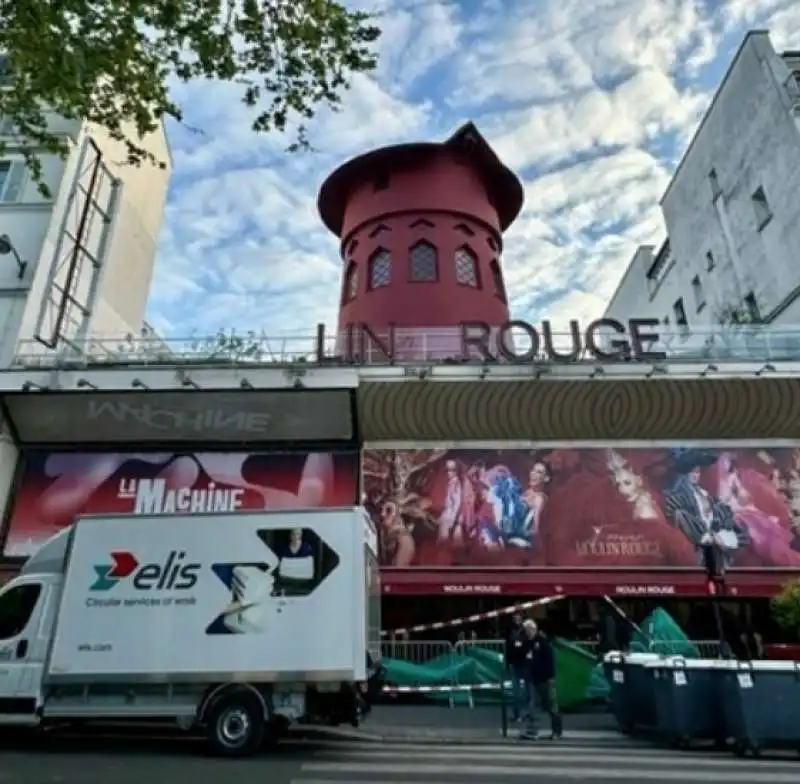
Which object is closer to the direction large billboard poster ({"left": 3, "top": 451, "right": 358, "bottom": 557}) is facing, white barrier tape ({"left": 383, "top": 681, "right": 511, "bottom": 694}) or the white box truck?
the white box truck

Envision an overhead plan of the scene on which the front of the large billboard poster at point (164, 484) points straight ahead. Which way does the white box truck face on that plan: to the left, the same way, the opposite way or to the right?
to the right

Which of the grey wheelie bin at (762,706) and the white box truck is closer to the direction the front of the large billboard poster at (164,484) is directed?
the white box truck

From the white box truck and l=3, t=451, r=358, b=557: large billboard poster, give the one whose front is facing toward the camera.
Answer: the large billboard poster

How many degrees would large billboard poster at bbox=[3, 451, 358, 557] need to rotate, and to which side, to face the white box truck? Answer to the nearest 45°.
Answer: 0° — it already faces it

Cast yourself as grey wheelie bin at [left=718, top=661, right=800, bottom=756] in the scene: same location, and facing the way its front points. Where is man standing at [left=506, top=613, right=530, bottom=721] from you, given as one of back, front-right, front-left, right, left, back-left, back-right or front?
right

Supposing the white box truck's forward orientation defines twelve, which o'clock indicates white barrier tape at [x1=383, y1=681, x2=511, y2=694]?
The white barrier tape is roughly at 5 o'clock from the white box truck.

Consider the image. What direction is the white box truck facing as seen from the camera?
to the viewer's left

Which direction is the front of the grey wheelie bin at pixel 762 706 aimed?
toward the camera

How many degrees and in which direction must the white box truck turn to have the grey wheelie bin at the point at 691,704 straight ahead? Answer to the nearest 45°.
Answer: approximately 180°

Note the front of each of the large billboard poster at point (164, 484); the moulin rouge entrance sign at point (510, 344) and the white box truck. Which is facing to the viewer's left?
the white box truck

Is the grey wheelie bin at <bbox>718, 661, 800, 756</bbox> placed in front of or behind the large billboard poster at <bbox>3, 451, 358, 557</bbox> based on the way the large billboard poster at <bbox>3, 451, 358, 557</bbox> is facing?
in front

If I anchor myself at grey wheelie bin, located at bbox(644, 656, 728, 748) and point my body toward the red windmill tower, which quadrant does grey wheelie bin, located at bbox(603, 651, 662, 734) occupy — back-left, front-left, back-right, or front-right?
front-left

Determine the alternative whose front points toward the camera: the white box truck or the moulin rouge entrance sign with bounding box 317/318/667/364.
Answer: the moulin rouge entrance sign

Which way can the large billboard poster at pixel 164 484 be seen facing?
toward the camera

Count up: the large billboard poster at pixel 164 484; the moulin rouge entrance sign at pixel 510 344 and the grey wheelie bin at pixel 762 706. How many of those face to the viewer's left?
0

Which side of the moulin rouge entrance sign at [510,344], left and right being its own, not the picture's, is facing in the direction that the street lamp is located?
right

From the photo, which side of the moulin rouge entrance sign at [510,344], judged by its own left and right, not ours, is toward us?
front
